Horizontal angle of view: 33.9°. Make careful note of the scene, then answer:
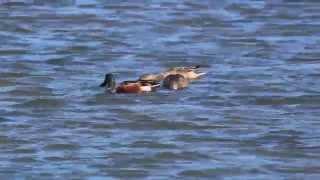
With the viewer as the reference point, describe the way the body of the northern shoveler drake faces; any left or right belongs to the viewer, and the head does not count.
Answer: facing to the left of the viewer
